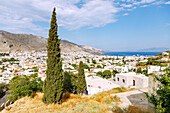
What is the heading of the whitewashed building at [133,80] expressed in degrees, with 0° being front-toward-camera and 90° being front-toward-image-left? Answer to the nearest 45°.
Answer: approximately 45°

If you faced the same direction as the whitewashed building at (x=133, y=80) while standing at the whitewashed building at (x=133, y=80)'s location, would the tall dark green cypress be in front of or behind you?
in front
